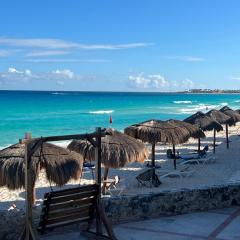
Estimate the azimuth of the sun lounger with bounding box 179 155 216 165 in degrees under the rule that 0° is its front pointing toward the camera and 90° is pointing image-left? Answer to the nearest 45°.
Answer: approximately 90°

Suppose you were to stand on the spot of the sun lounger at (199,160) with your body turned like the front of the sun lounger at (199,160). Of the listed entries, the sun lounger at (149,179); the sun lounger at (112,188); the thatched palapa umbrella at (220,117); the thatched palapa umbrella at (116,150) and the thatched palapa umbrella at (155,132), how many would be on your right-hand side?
1

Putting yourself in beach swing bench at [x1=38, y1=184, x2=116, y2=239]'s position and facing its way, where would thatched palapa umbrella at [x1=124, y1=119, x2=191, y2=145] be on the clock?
The thatched palapa umbrella is roughly at 2 o'clock from the beach swing bench.

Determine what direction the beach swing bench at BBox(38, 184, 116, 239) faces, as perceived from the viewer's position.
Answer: facing away from the viewer and to the left of the viewer

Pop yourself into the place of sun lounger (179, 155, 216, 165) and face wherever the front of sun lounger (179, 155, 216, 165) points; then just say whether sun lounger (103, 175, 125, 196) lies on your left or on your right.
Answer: on your left

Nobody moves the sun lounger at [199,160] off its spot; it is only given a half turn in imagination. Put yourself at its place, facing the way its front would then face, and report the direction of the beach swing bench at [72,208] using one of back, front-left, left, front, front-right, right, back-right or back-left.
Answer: right

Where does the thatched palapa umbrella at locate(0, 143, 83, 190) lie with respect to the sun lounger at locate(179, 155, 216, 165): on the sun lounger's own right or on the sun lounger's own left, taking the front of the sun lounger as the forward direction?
on the sun lounger's own left

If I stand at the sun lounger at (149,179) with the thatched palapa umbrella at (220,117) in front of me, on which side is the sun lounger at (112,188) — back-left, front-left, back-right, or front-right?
back-left
